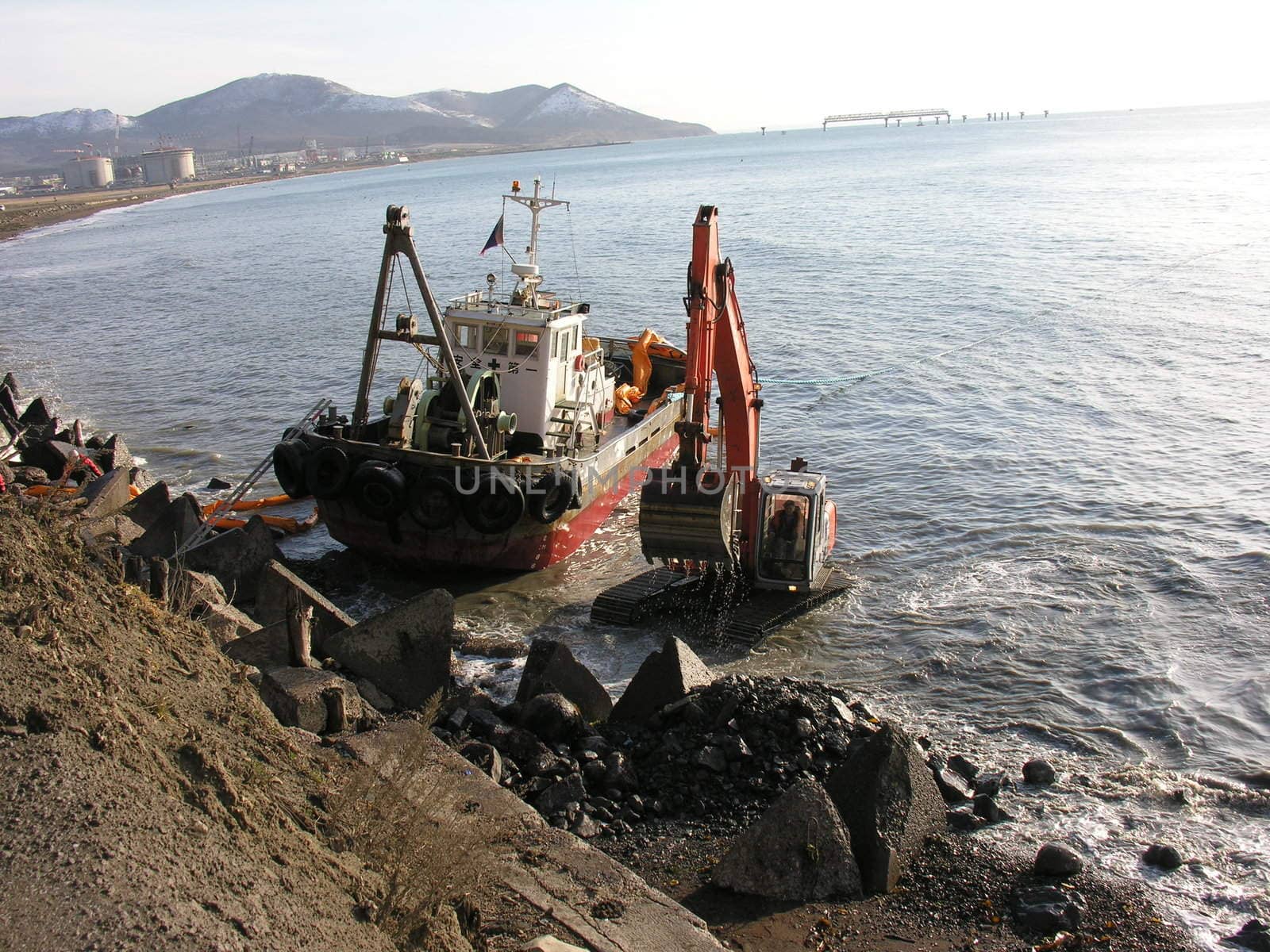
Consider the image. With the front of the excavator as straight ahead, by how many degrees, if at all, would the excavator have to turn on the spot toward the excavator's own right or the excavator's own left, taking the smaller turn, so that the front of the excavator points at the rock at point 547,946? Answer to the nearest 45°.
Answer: approximately 45° to the excavator's own left

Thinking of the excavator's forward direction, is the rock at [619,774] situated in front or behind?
in front

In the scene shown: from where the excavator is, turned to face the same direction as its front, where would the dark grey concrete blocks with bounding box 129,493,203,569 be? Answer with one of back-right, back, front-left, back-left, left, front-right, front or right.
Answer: front-right

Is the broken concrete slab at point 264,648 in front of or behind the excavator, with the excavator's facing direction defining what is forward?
in front

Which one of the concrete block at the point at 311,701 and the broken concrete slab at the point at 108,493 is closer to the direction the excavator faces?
the concrete block

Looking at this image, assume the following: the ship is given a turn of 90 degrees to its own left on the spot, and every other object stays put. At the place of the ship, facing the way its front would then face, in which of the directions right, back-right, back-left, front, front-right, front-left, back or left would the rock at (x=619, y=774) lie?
front-right

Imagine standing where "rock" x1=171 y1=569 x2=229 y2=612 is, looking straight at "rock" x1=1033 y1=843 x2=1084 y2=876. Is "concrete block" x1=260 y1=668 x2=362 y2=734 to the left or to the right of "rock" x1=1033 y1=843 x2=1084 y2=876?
right

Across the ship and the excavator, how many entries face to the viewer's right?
0

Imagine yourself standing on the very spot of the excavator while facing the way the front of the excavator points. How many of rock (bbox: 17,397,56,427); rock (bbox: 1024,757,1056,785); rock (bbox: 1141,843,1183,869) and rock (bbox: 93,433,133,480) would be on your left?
2
